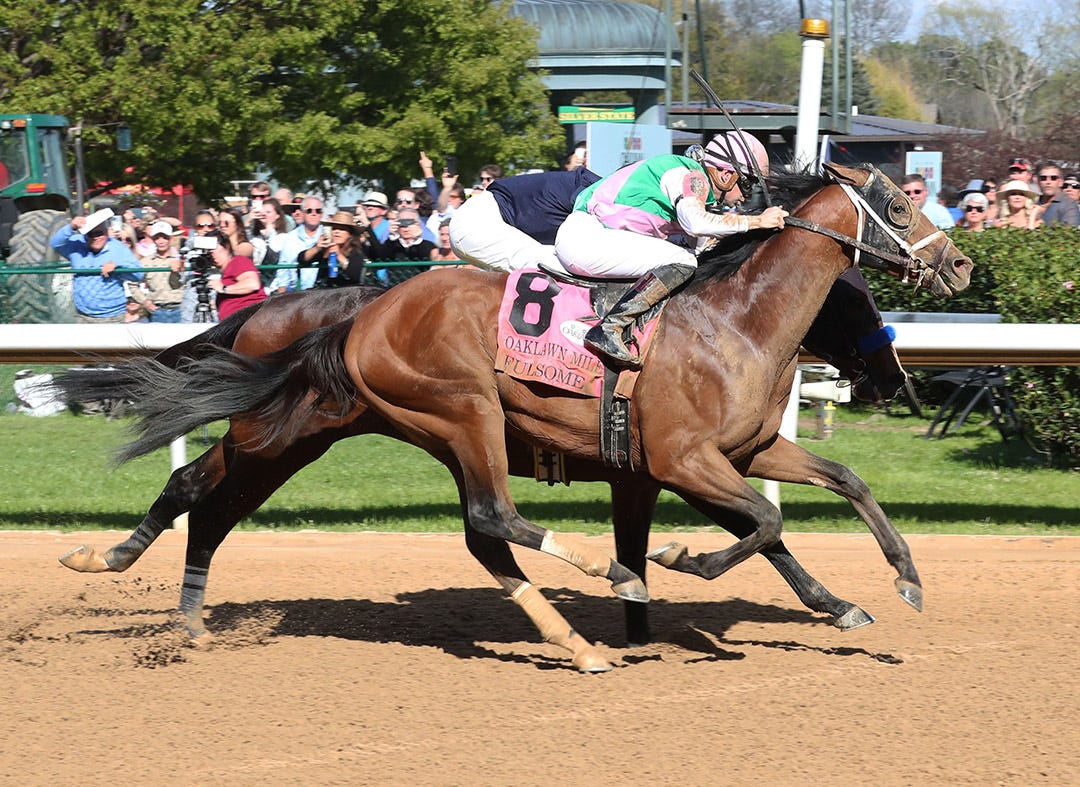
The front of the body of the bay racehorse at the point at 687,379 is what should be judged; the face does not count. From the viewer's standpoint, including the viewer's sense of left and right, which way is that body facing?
facing to the right of the viewer

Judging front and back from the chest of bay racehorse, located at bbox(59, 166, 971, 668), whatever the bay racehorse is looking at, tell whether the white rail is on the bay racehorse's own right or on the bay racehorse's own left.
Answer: on the bay racehorse's own left

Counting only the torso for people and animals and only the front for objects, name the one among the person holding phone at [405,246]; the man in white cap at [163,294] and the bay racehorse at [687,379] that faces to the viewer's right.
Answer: the bay racehorse

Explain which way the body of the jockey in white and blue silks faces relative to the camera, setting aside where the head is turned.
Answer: to the viewer's right

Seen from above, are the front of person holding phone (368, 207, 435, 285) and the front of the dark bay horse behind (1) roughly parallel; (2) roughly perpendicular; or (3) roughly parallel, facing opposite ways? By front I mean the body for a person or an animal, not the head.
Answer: roughly perpendicular

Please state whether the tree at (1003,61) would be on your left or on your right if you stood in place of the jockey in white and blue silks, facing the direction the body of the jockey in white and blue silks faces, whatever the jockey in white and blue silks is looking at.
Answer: on your left

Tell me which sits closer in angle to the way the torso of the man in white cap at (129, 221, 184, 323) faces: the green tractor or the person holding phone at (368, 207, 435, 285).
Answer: the person holding phone

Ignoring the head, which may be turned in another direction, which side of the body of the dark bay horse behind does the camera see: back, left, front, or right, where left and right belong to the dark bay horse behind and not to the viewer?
right

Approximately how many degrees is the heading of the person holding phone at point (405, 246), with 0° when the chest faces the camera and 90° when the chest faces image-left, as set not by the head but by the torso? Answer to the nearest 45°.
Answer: approximately 0°

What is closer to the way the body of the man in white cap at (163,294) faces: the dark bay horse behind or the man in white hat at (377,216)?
the dark bay horse behind
